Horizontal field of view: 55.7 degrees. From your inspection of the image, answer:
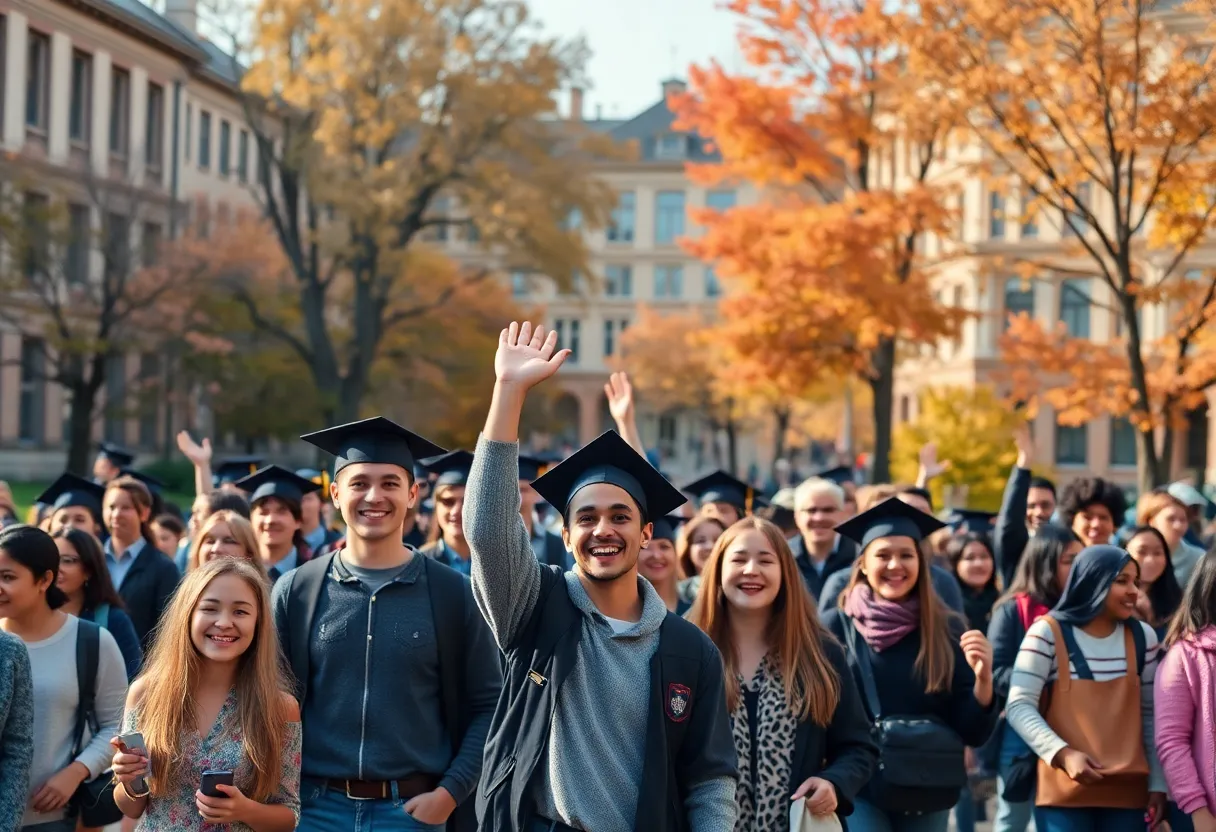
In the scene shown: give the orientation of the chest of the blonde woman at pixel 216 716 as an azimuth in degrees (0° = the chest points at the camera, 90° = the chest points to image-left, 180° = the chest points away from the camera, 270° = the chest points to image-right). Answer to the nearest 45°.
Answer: approximately 0°

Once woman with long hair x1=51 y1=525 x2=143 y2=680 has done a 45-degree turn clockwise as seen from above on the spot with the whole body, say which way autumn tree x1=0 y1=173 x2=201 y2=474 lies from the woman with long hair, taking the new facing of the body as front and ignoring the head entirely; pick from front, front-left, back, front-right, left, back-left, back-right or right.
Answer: right

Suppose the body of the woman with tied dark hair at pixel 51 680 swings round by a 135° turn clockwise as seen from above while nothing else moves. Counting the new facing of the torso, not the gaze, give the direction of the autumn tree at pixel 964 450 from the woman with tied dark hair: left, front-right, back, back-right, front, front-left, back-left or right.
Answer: front-right

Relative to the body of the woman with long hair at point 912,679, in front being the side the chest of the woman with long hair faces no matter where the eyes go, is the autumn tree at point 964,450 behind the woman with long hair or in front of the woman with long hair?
behind

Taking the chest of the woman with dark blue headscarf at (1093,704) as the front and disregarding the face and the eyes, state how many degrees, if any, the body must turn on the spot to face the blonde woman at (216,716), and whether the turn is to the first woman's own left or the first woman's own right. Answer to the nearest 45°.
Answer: approximately 90° to the first woman's own right

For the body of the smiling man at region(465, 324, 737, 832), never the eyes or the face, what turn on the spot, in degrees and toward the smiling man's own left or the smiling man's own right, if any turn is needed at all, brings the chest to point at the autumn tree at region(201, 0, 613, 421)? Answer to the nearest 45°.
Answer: approximately 180°
